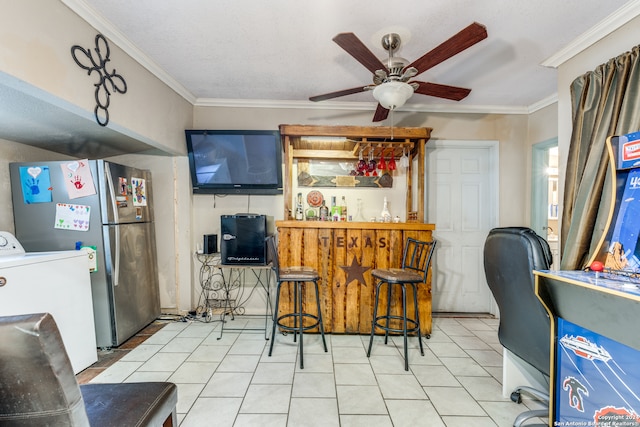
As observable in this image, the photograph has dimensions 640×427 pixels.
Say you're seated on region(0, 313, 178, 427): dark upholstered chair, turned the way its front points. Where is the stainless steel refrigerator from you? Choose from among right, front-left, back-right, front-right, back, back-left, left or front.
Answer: front-left

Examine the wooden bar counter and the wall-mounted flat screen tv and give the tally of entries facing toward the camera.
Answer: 2

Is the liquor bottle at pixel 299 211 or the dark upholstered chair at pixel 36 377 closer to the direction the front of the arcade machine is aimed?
the dark upholstered chair

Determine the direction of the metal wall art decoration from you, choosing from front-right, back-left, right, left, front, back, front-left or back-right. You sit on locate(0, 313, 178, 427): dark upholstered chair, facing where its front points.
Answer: front-left

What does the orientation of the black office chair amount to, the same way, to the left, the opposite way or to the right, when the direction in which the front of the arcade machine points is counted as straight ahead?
the opposite way

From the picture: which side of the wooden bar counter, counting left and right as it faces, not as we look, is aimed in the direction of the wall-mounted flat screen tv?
right

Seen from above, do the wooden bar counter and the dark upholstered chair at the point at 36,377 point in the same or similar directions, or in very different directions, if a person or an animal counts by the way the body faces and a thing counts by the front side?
very different directions

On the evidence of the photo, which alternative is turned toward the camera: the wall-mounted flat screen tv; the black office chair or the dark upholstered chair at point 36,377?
the wall-mounted flat screen tv

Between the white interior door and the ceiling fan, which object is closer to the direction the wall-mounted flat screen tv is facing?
the ceiling fan

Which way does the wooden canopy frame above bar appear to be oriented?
toward the camera

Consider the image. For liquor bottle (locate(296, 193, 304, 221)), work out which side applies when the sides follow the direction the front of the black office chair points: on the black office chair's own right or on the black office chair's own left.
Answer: on the black office chair's own left

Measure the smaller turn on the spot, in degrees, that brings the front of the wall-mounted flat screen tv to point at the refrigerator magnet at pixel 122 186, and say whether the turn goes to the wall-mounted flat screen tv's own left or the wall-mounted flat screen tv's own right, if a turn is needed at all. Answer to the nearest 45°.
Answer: approximately 90° to the wall-mounted flat screen tv's own right

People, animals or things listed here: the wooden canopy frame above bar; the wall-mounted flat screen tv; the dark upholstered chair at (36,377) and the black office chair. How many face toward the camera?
2

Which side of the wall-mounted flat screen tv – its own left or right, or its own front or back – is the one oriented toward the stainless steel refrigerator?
right

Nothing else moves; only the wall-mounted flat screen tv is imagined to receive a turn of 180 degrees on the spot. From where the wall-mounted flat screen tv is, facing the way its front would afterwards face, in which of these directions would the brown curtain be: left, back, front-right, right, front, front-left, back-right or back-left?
back-right
